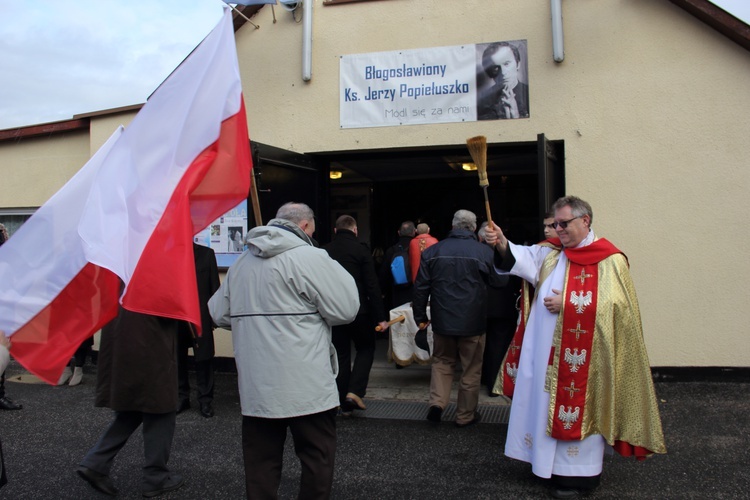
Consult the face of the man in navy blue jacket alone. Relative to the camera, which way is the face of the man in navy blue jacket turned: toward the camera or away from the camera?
away from the camera

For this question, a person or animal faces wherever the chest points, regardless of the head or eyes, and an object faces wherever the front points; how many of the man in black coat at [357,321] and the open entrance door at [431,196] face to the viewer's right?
0

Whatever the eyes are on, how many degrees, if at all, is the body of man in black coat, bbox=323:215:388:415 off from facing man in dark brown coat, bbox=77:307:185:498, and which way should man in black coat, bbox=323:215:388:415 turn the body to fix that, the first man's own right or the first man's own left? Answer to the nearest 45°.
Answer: approximately 135° to the first man's own left

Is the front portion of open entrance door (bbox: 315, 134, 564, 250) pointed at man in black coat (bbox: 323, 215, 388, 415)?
yes

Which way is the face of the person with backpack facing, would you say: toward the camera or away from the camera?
away from the camera

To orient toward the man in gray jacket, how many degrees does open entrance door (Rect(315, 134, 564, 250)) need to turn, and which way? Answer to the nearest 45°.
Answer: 0° — it already faces them

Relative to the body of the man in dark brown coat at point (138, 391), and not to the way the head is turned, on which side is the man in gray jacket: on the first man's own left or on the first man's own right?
on the first man's own right

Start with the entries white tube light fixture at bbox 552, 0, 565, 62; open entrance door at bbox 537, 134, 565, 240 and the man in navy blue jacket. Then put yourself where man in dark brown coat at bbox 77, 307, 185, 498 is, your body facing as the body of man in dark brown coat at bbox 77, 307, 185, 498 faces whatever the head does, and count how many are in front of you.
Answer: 3

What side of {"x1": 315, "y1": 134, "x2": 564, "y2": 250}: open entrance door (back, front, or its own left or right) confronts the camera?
front

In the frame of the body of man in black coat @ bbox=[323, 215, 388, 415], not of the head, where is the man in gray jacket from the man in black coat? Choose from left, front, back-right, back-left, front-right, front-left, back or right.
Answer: back

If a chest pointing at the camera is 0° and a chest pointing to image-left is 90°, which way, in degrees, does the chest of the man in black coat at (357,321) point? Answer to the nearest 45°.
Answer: approximately 180°
